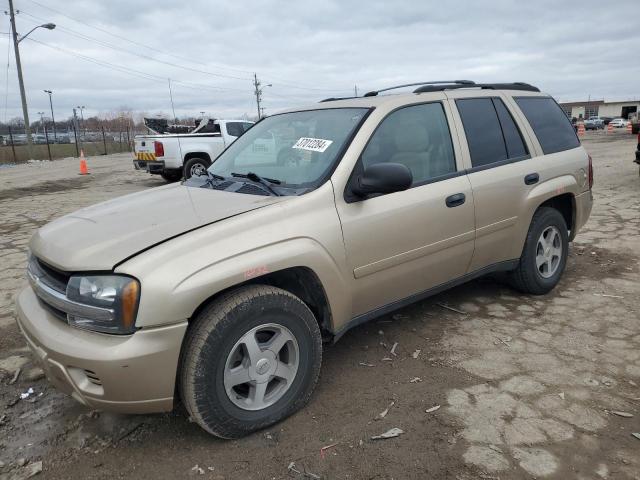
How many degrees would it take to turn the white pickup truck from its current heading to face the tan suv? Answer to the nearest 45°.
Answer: approximately 135° to its right

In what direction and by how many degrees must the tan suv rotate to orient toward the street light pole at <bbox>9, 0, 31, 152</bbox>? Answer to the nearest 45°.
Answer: approximately 90° to its right

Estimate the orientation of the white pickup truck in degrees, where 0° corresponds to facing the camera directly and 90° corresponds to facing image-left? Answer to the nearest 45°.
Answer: approximately 225°

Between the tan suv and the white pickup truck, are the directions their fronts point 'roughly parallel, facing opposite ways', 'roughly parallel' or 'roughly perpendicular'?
roughly parallel, facing opposite ways

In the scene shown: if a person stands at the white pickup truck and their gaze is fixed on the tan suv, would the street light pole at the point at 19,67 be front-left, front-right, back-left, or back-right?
back-right

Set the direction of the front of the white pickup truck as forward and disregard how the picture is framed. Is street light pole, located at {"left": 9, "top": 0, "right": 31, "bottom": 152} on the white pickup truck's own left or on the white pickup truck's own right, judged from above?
on the white pickup truck's own left

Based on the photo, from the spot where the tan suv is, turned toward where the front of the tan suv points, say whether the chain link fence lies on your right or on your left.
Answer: on your right

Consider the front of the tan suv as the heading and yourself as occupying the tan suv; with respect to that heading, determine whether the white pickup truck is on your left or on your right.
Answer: on your right
